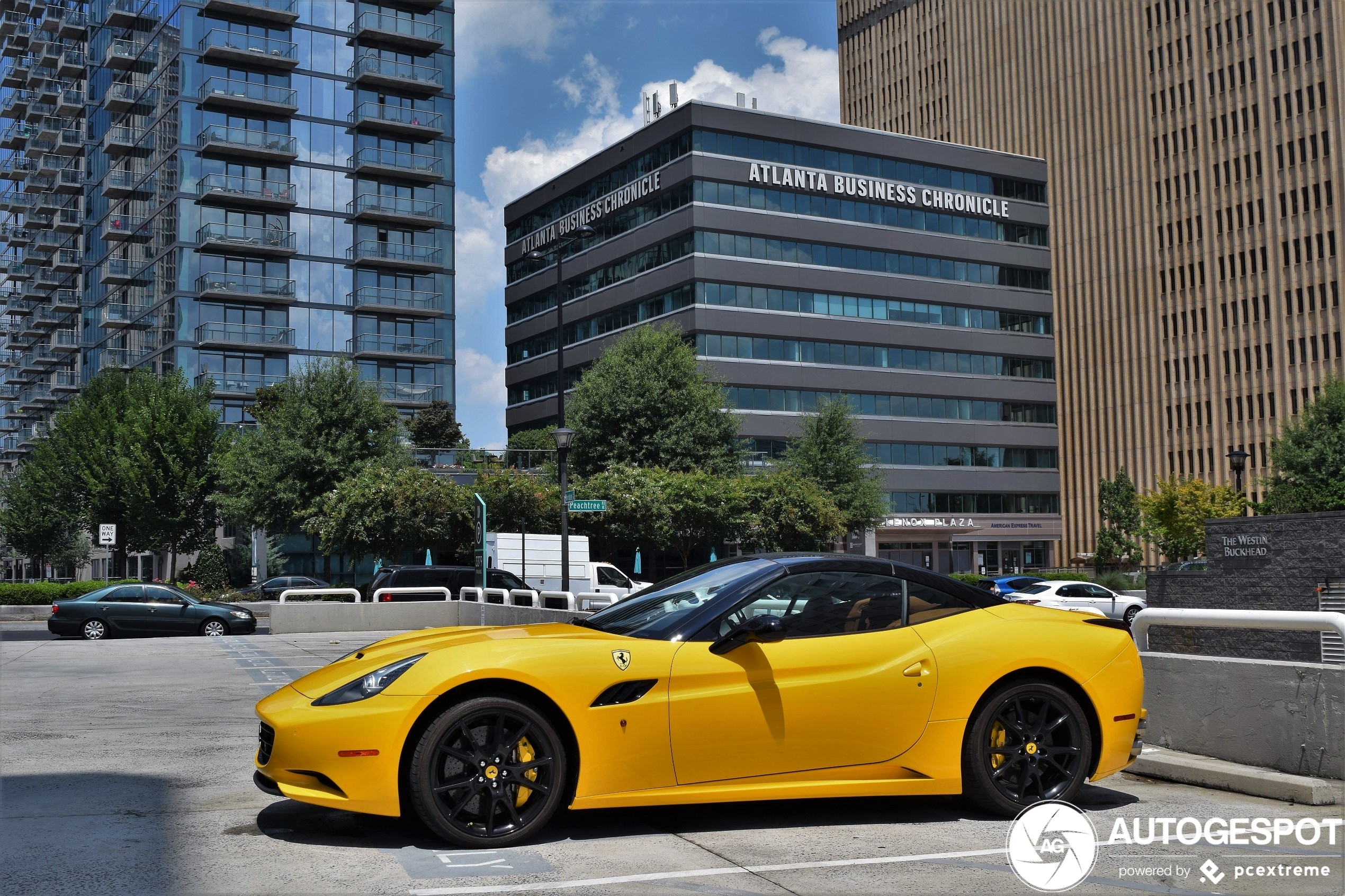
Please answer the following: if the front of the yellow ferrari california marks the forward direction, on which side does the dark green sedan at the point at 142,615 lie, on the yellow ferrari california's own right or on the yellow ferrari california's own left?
on the yellow ferrari california's own right

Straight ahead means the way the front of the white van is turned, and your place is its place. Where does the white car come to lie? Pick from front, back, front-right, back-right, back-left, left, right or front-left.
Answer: front

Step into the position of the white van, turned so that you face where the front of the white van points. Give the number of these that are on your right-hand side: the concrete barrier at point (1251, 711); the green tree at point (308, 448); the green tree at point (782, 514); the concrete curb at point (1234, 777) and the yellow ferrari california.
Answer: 3

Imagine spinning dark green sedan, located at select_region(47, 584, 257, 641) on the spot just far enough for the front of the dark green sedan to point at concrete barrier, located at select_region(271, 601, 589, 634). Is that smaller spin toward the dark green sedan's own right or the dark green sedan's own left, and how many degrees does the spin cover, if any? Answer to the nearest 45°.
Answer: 0° — it already faces it

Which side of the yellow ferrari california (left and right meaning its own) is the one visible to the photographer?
left

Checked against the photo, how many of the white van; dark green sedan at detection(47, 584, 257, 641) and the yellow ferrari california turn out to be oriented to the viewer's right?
2

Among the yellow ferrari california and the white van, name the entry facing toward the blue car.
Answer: the white van

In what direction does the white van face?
to the viewer's right

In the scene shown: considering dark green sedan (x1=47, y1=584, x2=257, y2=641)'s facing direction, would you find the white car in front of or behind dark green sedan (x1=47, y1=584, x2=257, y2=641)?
in front

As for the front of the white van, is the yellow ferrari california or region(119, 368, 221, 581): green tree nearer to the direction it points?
the yellow ferrari california

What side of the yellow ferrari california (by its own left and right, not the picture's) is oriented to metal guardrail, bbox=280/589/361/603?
right

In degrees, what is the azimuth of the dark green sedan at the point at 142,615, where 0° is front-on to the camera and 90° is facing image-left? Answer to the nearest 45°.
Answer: approximately 270°

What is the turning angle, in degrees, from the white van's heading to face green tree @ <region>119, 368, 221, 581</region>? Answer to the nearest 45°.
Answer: approximately 135° to its left

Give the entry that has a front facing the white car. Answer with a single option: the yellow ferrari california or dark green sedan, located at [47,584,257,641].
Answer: the dark green sedan

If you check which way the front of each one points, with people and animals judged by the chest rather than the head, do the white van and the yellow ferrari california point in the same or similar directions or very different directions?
very different directions

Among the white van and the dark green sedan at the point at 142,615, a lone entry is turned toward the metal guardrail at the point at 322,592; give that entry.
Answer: the dark green sedan

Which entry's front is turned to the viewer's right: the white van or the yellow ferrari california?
the white van
